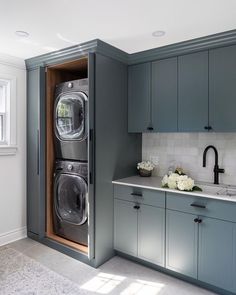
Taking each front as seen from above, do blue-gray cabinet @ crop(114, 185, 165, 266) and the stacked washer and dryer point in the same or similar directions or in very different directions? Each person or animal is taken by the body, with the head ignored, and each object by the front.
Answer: same or similar directions

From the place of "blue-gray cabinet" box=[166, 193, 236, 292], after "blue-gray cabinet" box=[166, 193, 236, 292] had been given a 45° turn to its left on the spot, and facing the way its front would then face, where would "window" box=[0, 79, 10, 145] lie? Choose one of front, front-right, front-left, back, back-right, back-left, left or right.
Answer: right

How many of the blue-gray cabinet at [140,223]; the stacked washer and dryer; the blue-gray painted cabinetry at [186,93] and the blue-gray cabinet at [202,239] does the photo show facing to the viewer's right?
0

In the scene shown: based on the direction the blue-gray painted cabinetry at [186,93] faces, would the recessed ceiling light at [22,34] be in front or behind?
in front

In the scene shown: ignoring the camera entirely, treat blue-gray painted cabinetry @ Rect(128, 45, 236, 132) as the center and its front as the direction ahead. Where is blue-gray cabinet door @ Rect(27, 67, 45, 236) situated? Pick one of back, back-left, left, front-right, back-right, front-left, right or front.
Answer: front-right

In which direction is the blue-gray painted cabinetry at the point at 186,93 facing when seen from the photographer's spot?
facing the viewer and to the left of the viewer

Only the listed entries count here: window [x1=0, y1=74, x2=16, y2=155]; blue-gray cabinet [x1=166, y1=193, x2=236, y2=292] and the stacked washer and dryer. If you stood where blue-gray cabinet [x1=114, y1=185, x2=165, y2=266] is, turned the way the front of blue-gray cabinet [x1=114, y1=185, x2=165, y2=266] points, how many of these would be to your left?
1

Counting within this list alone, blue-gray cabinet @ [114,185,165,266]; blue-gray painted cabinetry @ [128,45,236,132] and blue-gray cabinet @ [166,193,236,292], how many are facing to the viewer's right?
0

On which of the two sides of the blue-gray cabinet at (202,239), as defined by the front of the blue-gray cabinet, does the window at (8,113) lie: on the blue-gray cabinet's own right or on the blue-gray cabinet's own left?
on the blue-gray cabinet's own right

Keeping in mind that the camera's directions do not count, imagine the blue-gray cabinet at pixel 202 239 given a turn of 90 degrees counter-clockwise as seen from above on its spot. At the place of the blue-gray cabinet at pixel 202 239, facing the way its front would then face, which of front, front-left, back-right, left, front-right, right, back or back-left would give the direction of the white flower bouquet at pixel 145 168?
back
